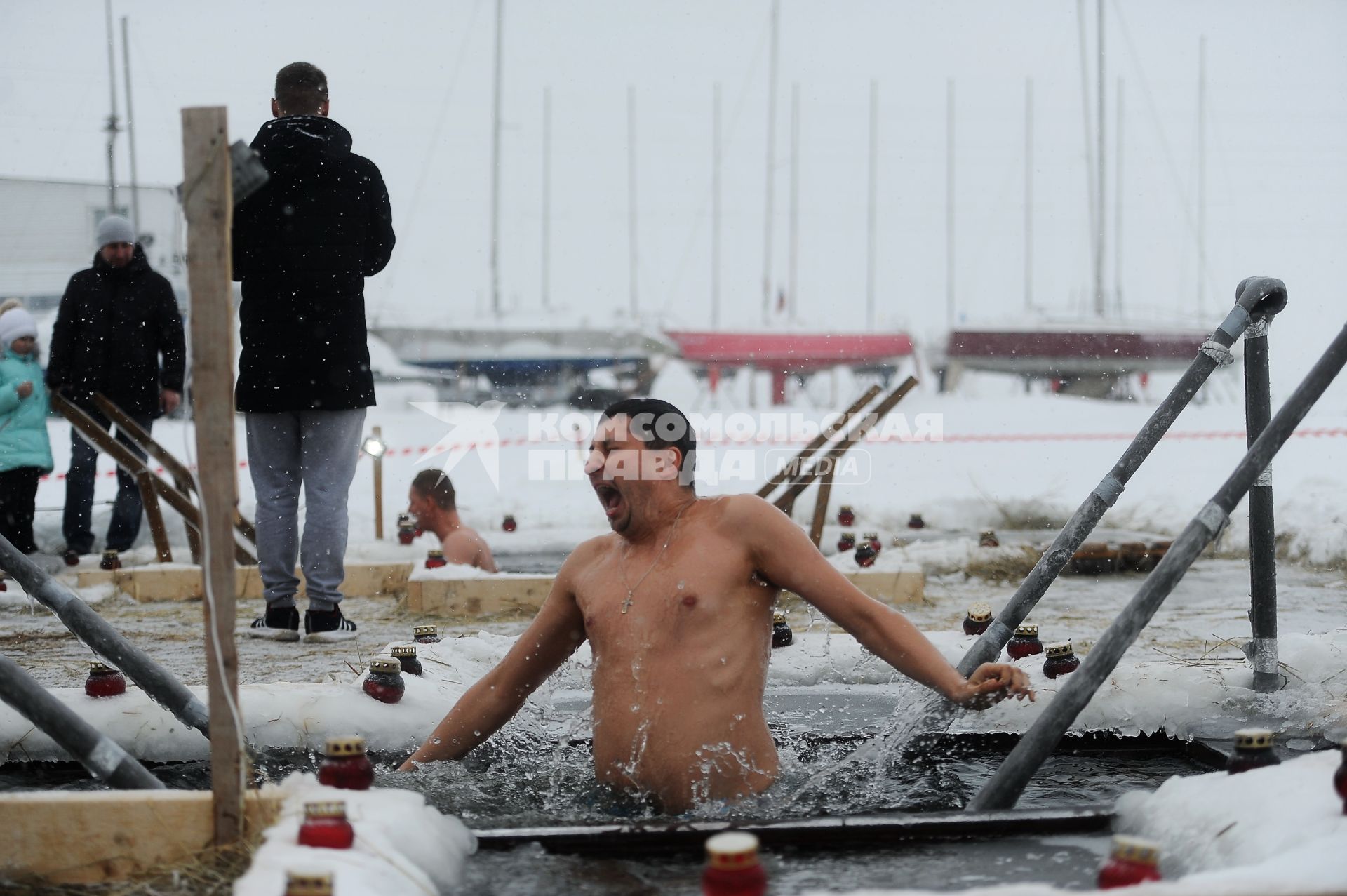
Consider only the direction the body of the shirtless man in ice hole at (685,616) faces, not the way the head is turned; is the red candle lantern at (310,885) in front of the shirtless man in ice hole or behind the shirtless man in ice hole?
in front

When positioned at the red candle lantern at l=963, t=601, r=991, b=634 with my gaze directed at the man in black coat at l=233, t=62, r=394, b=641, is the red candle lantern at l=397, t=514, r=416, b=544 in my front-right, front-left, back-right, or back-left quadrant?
front-right

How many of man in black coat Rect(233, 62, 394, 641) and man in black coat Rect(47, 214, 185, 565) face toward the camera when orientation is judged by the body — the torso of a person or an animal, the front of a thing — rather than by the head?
1

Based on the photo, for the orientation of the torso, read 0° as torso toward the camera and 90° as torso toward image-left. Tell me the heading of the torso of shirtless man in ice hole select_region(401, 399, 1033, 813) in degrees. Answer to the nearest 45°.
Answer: approximately 45°

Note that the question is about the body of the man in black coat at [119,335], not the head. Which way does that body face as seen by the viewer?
toward the camera

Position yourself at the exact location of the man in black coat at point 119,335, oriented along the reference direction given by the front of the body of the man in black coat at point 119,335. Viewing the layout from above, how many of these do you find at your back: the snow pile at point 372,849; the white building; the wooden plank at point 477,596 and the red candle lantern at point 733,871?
1

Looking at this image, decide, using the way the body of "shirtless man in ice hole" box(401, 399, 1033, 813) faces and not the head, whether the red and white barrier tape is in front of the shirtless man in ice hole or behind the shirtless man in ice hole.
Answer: behind

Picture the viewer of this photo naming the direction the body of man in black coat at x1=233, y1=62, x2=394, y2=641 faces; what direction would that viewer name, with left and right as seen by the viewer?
facing away from the viewer
